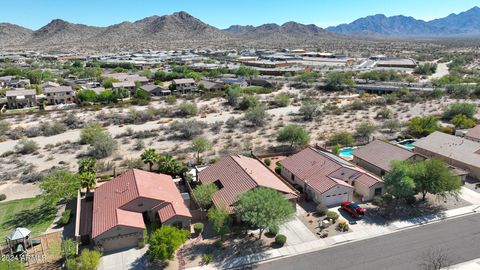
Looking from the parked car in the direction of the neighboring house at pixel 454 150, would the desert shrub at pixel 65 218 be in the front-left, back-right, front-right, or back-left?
back-left

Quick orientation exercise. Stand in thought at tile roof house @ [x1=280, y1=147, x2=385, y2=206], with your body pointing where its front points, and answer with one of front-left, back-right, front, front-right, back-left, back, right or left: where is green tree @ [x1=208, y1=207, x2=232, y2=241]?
right

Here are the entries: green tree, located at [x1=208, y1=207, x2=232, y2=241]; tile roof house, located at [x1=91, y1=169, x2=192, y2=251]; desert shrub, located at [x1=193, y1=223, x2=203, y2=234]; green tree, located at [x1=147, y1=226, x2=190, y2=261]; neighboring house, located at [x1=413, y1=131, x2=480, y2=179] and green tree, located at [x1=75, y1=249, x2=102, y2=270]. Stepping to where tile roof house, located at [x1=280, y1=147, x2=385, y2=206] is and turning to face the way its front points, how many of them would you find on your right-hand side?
5

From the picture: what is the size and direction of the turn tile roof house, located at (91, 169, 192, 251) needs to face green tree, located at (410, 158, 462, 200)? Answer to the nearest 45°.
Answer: approximately 90° to its left

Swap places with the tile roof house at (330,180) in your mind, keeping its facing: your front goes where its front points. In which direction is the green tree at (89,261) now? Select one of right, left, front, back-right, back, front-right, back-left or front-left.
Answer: right

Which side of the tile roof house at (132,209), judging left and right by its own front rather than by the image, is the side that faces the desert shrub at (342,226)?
left

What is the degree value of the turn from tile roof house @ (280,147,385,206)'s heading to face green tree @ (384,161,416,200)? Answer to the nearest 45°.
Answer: approximately 45° to its left

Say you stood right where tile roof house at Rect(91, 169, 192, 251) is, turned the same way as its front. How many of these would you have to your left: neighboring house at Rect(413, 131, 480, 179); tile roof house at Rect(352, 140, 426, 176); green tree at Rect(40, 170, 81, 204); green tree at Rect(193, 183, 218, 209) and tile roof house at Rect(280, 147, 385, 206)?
4

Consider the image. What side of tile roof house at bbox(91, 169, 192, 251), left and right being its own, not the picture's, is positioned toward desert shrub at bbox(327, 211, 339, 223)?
left

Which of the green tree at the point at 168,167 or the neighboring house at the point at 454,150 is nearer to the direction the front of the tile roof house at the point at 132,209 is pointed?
the neighboring house

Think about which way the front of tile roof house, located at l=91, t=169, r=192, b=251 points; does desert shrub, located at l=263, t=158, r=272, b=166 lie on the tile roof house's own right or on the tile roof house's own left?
on the tile roof house's own left

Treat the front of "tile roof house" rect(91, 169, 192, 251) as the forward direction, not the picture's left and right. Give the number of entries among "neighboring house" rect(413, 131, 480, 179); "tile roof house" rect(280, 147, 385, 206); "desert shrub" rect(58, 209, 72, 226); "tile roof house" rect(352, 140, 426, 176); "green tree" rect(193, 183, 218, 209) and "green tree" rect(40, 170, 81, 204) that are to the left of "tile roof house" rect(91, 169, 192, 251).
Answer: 4

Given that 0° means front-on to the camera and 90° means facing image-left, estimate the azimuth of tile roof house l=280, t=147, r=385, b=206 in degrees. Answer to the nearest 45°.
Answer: approximately 315°

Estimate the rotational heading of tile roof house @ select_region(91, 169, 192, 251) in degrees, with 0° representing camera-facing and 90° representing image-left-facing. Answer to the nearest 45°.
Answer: approximately 0°
